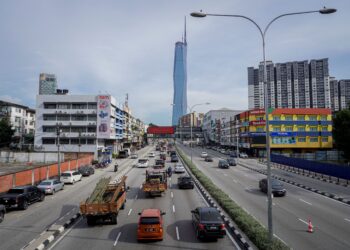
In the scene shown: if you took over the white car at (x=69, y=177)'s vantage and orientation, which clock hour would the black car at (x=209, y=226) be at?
The black car is roughly at 4 o'clock from the white car.

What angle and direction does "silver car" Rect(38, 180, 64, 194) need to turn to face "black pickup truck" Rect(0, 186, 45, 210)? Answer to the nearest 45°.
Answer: approximately 135° to its right

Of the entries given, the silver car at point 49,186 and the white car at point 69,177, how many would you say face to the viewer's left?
0

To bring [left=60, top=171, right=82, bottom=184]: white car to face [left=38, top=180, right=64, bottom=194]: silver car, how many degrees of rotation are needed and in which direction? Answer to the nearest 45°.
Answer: approximately 135° to its right

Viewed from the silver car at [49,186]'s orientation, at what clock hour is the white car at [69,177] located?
The white car is roughly at 11 o'clock from the silver car.

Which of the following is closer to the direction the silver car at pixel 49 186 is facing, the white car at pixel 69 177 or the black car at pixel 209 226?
the white car

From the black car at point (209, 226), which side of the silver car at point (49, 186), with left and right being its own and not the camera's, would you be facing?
right

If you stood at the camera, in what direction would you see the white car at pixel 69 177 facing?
facing away from the viewer and to the right of the viewer

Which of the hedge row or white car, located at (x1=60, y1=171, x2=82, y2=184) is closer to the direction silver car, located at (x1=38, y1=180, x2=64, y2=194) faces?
the white car

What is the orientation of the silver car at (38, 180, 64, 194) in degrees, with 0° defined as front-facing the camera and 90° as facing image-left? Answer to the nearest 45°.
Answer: approximately 225°
